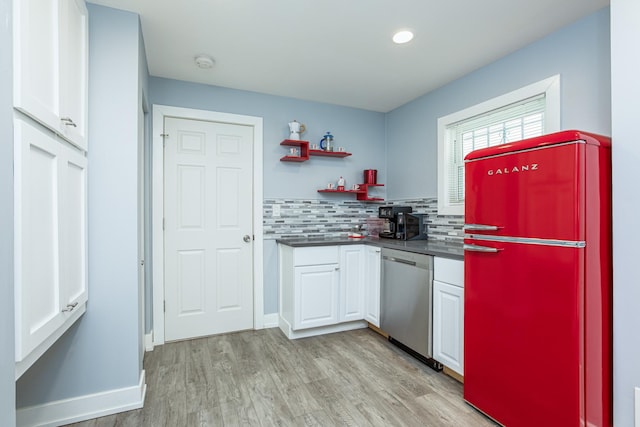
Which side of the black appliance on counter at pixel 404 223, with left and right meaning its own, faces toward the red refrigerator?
left

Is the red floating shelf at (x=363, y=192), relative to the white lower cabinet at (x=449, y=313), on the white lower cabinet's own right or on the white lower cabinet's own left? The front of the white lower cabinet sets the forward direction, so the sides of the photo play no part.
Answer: on the white lower cabinet's own right

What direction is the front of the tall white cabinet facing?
to the viewer's right

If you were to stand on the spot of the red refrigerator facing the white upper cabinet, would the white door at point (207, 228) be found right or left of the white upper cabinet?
right

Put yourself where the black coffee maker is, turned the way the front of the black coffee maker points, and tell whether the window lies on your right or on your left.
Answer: on your left
